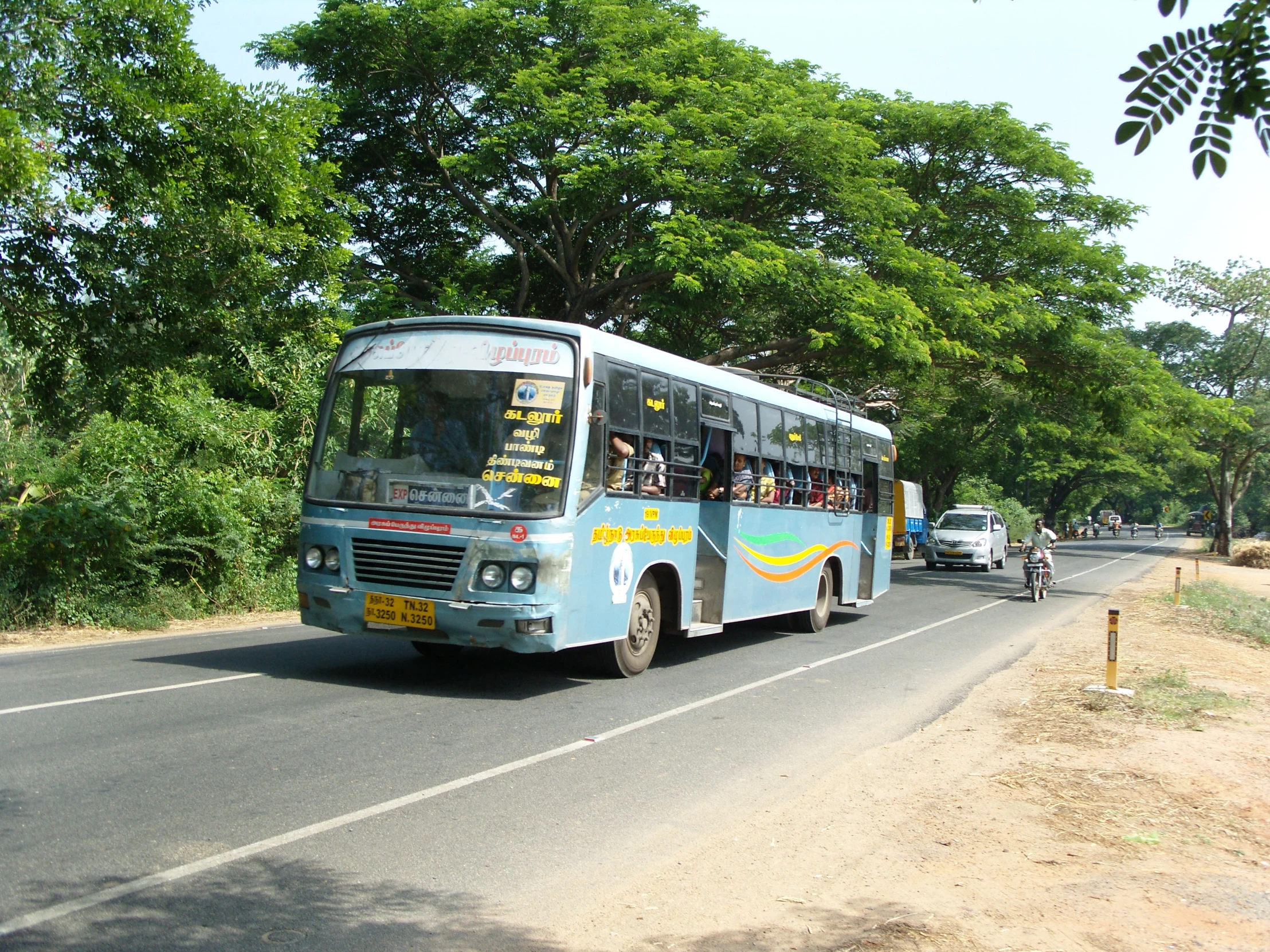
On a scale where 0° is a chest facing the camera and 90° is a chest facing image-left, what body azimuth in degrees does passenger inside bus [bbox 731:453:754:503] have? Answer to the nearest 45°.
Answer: approximately 45°

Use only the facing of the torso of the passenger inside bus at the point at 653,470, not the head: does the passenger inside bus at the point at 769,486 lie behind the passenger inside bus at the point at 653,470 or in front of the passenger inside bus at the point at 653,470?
behind

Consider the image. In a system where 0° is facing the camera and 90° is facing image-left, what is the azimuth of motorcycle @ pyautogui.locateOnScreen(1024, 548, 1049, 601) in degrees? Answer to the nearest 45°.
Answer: approximately 0°
